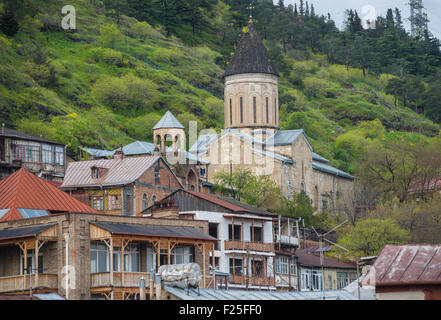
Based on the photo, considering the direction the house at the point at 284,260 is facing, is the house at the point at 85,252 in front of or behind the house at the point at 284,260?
in front

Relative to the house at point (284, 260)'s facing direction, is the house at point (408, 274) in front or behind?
in front

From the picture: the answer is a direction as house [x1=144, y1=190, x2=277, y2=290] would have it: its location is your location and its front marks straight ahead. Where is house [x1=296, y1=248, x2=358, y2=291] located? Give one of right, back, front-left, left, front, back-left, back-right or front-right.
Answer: left

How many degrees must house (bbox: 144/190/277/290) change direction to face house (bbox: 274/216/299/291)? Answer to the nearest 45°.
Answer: approximately 90° to its left

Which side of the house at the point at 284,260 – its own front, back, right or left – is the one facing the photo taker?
front

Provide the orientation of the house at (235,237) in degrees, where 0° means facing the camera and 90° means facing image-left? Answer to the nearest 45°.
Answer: approximately 315°

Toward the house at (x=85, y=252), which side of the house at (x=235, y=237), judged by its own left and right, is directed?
right

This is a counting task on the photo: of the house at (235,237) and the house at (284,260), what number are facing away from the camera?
0
